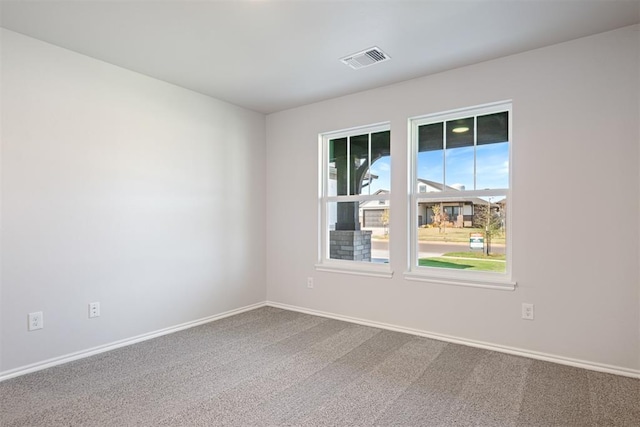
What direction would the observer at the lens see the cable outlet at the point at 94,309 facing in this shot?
facing the viewer and to the right of the viewer

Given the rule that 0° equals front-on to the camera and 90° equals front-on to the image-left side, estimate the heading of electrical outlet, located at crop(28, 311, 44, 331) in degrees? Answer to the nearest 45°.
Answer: approximately 315°

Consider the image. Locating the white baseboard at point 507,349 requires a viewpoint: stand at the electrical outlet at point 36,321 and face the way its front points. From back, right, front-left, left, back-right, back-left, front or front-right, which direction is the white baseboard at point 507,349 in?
front

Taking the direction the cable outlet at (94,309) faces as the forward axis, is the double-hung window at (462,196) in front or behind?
in front

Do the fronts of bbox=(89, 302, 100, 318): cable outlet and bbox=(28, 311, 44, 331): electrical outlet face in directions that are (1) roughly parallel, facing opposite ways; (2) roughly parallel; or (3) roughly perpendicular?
roughly parallel

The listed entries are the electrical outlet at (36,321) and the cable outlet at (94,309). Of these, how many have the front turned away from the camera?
0

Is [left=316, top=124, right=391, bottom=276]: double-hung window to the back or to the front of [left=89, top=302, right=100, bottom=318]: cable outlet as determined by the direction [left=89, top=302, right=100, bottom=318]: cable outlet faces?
to the front
